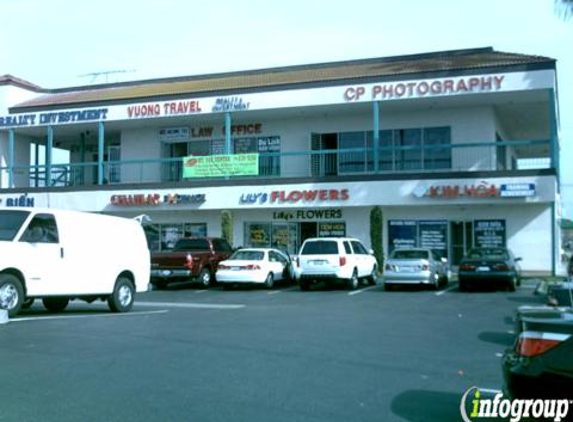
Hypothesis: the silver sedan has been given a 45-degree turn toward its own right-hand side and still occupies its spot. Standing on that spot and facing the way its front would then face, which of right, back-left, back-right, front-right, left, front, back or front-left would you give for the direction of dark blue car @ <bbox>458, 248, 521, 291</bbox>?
front-right

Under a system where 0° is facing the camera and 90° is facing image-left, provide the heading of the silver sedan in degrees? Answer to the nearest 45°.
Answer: approximately 180°

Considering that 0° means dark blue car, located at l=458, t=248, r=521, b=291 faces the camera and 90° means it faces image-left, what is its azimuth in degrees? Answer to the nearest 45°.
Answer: approximately 180°

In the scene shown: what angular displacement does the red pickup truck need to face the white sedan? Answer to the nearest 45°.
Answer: approximately 90° to its right

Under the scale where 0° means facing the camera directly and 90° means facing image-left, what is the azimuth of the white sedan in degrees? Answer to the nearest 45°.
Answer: approximately 225°

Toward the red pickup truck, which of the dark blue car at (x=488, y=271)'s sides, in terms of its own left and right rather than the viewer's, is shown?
left

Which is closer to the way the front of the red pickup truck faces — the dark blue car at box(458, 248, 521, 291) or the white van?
the dark blue car

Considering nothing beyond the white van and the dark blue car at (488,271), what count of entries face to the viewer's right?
0

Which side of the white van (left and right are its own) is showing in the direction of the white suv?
back

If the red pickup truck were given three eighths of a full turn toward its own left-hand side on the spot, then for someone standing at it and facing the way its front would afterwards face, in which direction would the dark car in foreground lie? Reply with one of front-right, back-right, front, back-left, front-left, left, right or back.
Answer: left

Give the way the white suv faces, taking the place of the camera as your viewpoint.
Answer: facing away from the viewer and to the right of the viewer
